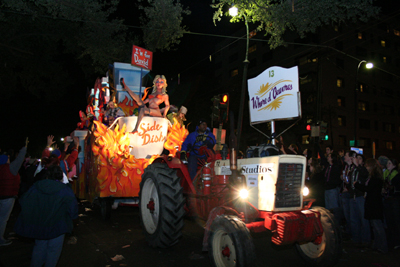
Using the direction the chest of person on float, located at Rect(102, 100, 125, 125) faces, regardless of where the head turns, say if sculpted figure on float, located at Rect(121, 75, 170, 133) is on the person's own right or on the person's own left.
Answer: on the person's own left

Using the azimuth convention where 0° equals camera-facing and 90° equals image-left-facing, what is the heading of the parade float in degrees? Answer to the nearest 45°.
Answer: approximately 315°

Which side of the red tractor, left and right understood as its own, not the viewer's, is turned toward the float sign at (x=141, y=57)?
back
